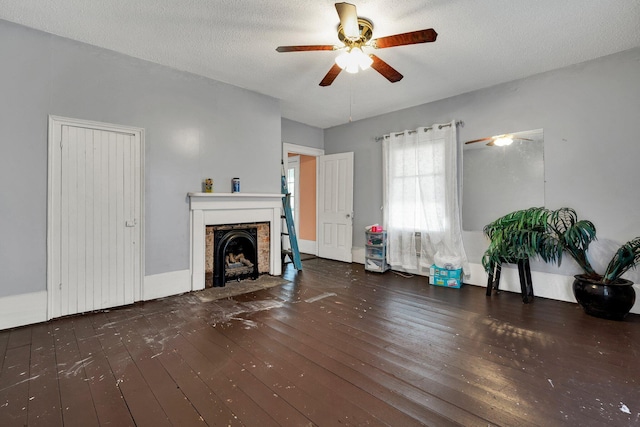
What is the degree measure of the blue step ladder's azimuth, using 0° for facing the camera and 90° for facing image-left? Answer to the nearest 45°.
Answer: approximately 270°

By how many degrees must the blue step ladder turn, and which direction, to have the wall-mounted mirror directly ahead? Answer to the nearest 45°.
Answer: approximately 45° to its right

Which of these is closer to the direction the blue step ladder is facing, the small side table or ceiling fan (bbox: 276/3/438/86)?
the small side table

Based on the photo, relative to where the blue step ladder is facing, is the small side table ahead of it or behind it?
ahead

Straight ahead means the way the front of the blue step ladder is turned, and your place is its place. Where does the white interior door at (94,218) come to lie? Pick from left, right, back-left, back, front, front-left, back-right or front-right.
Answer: back-right

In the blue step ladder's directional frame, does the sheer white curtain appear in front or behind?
in front
